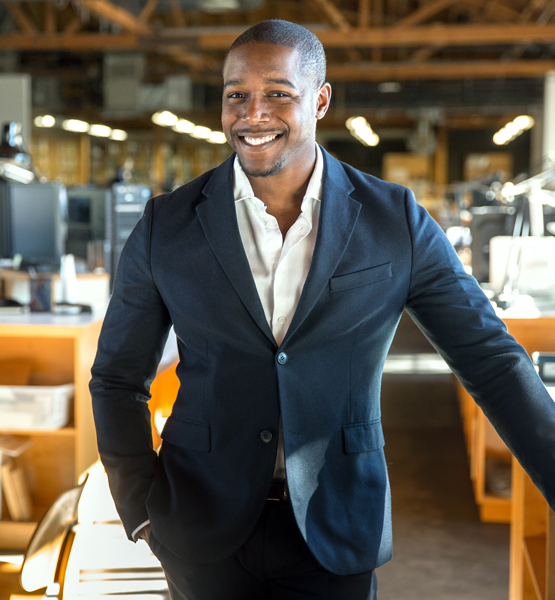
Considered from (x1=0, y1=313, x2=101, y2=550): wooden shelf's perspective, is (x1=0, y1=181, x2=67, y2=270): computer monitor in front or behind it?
behind

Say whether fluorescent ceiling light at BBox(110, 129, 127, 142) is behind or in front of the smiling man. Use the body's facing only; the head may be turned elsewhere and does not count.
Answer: behind

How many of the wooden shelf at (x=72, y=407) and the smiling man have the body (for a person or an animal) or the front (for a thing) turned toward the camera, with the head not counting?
2

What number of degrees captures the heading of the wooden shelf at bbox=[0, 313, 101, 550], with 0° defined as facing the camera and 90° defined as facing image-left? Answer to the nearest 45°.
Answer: approximately 0°

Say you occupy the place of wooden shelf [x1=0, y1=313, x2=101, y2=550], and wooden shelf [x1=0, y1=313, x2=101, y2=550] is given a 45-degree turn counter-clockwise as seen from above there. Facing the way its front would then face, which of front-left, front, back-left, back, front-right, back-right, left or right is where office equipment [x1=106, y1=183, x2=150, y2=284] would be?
back-left

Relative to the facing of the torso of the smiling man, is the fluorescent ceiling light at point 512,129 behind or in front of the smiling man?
behind

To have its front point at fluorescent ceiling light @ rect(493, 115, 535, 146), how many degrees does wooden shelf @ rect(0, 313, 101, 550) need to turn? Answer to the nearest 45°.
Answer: approximately 135° to its left

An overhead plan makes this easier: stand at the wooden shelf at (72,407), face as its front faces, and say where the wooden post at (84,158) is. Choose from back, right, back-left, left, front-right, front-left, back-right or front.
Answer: back

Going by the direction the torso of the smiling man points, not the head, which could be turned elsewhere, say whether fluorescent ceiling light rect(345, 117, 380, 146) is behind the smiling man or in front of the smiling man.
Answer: behind

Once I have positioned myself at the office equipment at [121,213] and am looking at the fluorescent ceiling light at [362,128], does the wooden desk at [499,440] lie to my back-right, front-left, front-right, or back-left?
back-right

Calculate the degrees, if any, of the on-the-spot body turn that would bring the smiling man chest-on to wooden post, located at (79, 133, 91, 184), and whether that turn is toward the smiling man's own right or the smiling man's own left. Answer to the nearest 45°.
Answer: approximately 180°

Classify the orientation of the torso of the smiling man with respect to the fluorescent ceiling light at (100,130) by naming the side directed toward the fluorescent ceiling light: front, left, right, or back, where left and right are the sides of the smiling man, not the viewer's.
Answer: back

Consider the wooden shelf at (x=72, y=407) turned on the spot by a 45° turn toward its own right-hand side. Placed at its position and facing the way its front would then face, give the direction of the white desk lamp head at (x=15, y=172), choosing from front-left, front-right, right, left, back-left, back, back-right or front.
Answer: back-right

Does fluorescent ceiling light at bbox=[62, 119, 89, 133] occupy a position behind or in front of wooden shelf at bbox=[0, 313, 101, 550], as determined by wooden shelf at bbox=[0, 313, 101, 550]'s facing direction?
behind

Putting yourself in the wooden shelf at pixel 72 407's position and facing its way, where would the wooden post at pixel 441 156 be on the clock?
The wooden post is roughly at 7 o'clock from the wooden shelf.
